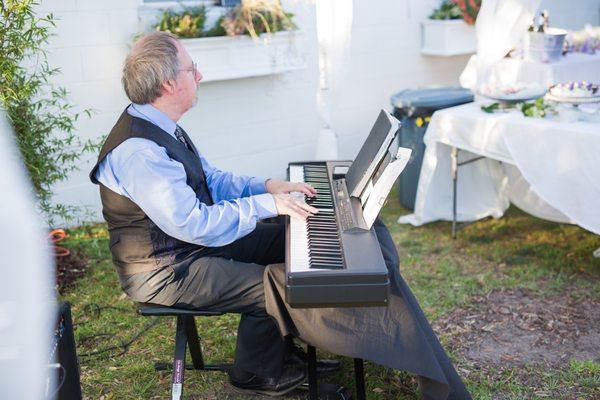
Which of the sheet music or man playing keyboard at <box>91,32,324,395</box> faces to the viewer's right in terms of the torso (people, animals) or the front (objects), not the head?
the man playing keyboard

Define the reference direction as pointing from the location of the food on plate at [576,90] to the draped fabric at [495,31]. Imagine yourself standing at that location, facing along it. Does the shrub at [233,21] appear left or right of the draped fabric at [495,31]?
left

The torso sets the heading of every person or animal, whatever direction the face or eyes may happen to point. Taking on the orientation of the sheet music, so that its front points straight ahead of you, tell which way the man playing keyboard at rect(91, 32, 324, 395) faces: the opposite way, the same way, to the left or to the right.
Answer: the opposite way

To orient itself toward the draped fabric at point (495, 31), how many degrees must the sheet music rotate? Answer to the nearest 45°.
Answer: approximately 90° to its right

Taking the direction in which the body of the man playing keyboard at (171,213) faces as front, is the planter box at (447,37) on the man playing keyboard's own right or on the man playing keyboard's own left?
on the man playing keyboard's own left

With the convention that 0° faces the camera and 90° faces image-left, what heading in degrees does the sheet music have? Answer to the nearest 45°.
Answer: approximately 90°

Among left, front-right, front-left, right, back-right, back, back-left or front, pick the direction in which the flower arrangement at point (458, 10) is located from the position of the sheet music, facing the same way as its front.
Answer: right

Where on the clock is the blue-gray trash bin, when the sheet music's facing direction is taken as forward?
The blue-gray trash bin is roughly at 3 o'clock from the sheet music.

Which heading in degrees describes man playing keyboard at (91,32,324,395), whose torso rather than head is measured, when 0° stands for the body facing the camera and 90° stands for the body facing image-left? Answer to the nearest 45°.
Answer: approximately 270°

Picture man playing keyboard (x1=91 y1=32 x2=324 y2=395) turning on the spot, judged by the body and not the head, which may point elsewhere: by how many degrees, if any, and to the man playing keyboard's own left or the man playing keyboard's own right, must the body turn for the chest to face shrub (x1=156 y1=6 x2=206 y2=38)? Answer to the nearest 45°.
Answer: approximately 90° to the man playing keyboard's own left

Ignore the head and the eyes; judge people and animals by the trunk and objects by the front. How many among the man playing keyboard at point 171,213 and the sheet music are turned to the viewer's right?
1

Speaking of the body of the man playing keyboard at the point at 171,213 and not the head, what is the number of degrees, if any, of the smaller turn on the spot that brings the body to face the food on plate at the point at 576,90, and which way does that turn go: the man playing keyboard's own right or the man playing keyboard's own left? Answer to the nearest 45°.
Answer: approximately 45° to the man playing keyboard's own left

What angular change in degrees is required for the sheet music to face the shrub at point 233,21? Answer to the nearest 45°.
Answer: approximately 90° to its right

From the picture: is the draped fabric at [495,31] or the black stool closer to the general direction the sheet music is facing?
the black stool
